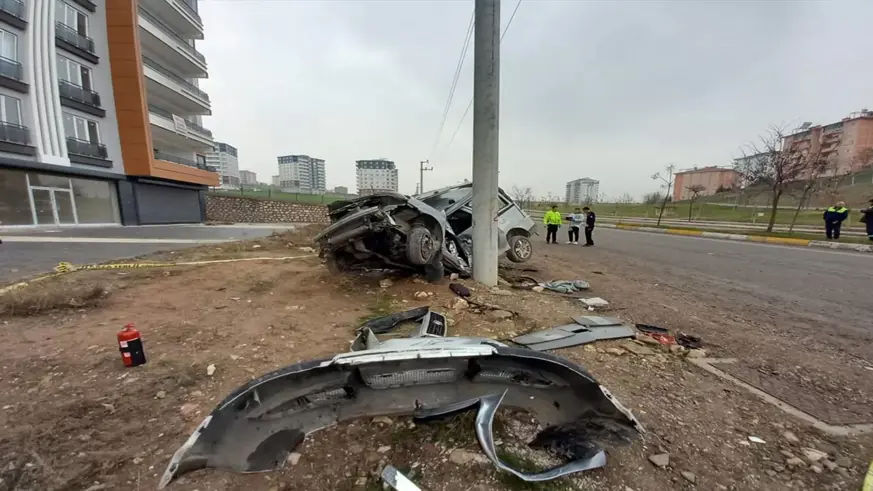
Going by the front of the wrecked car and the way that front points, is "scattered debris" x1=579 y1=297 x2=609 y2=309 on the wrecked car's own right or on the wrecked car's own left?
on the wrecked car's own left

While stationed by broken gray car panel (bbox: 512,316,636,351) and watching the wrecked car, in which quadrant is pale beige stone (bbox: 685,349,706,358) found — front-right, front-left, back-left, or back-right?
back-right

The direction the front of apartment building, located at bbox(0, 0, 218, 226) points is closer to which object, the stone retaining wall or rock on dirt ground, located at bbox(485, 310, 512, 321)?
the rock on dirt ground

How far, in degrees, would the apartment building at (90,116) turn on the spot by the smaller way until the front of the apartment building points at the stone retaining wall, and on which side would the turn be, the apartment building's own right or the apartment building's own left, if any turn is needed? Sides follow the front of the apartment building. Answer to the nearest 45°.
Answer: approximately 90° to the apartment building's own left

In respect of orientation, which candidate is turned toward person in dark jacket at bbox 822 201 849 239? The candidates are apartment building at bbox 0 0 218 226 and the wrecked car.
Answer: the apartment building

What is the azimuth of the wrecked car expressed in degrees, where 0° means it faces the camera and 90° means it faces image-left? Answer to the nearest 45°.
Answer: approximately 45°

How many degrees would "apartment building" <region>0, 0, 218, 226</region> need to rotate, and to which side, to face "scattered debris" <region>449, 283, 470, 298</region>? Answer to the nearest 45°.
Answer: approximately 45° to its right

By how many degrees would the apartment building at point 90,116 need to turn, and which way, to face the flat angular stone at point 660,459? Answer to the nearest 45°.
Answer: approximately 45° to its right

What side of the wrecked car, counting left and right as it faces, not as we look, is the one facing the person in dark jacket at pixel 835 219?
back

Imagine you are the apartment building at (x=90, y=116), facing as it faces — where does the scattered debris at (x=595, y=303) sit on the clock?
The scattered debris is roughly at 1 o'clock from the apartment building.

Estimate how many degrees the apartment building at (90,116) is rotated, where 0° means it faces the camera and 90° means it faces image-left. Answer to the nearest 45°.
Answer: approximately 315°
